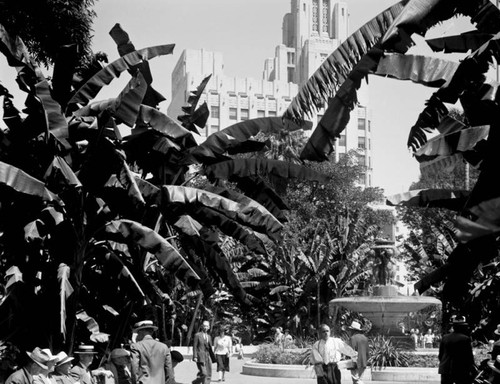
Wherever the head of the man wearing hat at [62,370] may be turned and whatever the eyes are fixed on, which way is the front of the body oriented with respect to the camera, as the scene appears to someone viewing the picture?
to the viewer's right

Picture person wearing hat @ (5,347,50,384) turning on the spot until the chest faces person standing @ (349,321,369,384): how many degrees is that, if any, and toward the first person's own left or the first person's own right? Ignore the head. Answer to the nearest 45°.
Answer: approximately 45° to the first person's own left

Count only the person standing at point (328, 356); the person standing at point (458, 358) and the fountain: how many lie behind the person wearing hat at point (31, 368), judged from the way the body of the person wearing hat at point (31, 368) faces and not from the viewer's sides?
0

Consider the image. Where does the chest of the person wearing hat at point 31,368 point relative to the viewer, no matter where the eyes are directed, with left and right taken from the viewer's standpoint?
facing to the right of the viewer

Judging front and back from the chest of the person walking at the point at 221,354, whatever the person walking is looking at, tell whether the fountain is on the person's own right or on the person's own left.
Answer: on the person's own left

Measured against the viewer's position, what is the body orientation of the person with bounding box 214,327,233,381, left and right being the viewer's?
facing the viewer

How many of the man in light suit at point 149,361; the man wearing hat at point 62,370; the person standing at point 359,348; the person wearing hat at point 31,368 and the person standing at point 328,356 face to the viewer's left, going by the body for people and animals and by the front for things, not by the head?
1

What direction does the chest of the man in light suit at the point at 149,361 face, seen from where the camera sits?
away from the camera

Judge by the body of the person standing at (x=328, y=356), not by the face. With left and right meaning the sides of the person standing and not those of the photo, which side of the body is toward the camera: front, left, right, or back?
front

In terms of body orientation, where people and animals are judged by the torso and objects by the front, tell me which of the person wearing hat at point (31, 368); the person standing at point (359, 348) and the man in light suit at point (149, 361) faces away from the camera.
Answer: the man in light suit

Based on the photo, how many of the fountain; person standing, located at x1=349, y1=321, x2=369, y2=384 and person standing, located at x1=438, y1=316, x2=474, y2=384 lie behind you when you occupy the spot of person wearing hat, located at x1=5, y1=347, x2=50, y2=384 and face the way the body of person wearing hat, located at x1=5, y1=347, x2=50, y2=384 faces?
0
